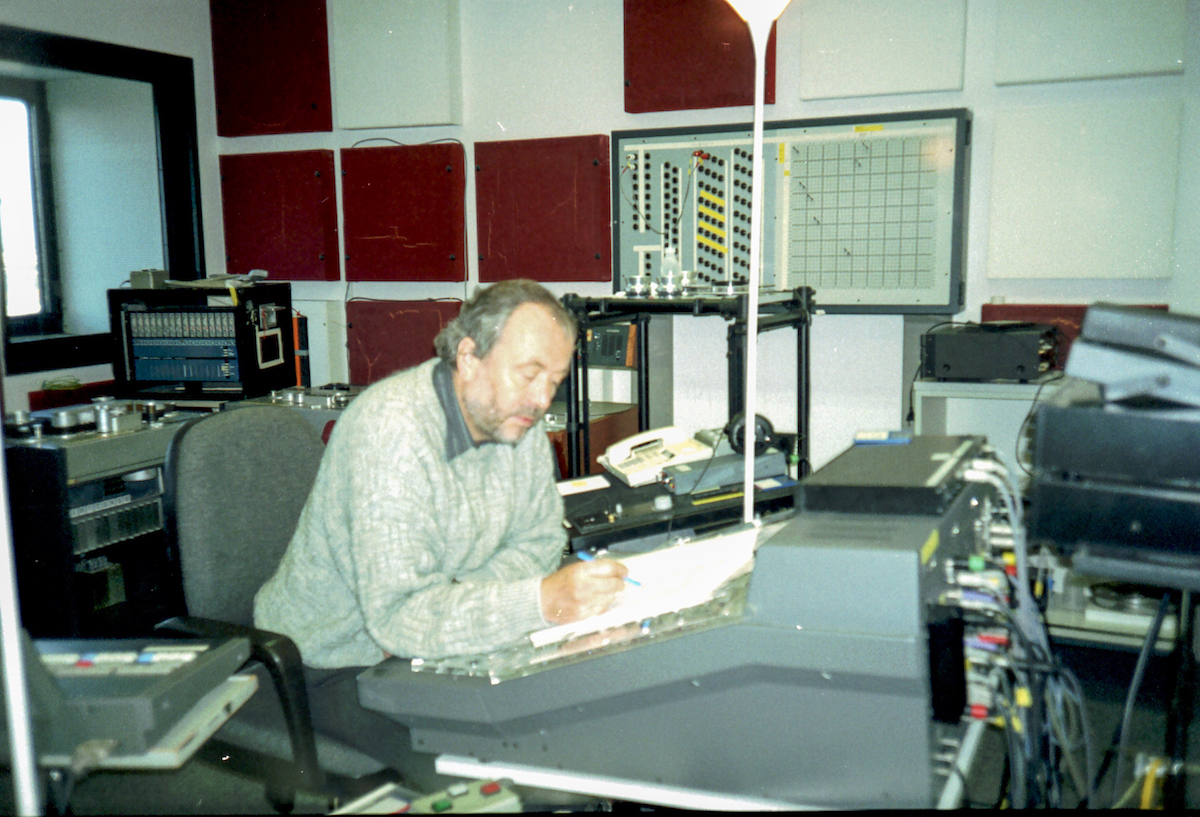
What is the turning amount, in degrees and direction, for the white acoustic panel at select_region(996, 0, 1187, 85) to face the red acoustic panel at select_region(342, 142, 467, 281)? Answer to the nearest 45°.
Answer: approximately 90° to its right

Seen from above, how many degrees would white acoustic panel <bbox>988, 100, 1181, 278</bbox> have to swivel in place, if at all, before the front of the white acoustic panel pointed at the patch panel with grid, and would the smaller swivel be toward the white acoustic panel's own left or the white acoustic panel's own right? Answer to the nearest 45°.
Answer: approximately 90° to the white acoustic panel's own right

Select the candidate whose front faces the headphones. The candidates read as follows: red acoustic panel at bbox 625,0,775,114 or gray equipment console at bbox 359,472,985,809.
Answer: the red acoustic panel

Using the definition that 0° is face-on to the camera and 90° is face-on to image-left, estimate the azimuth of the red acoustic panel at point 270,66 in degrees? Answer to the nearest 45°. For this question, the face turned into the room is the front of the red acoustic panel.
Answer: approximately 0°

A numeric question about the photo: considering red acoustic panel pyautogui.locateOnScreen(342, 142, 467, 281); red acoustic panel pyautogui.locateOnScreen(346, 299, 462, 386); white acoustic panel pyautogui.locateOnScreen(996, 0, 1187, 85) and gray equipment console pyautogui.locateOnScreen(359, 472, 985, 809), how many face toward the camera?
3

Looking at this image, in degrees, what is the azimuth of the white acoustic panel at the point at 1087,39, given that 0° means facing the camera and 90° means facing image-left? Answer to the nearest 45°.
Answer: approximately 0°

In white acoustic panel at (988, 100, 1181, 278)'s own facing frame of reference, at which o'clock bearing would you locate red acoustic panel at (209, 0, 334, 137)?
The red acoustic panel is roughly at 3 o'clock from the white acoustic panel.

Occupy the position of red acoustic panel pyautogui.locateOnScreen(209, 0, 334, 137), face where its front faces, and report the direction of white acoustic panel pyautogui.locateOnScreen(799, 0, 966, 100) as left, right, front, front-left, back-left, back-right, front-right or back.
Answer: front-left

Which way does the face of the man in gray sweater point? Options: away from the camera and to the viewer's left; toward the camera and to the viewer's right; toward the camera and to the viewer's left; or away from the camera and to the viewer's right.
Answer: toward the camera and to the viewer's right

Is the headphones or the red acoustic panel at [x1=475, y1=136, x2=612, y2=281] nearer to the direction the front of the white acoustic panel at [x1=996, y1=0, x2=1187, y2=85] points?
the headphones

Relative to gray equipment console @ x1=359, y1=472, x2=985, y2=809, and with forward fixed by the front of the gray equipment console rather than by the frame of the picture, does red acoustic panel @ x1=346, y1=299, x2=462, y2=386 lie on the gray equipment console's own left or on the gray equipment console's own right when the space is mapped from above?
on the gray equipment console's own right

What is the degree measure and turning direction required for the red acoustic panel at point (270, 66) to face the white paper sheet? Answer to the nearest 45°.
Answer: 0° — it already faces it
